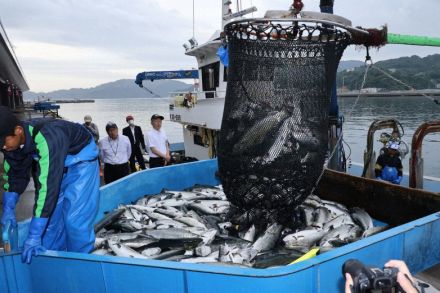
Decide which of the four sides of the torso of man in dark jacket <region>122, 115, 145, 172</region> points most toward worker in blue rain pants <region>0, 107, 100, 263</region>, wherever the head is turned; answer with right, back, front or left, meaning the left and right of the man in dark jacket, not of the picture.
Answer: front

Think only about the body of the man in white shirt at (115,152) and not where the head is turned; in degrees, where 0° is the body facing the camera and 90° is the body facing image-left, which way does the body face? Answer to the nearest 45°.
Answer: approximately 0°

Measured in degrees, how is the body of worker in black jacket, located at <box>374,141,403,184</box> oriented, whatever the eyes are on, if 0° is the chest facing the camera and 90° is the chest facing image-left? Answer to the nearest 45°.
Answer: approximately 0°

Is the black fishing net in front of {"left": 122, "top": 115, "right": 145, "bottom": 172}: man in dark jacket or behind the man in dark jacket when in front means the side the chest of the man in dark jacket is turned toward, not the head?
in front

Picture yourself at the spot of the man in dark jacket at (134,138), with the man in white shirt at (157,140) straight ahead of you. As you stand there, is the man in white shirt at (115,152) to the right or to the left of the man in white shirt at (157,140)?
right

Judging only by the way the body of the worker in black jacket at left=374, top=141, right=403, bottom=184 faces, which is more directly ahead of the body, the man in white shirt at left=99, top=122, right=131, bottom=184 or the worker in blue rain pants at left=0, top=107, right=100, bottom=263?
the worker in blue rain pants

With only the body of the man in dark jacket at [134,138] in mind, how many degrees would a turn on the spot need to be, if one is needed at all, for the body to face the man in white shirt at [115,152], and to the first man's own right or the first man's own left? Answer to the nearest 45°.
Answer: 0° — they already face them
